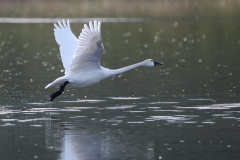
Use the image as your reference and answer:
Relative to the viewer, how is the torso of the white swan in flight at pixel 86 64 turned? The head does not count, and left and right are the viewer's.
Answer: facing to the right of the viewer
